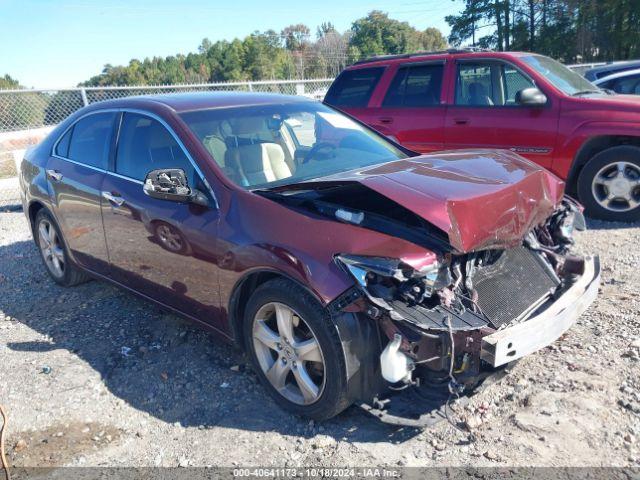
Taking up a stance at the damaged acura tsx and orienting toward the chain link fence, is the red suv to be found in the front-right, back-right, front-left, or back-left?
front-right

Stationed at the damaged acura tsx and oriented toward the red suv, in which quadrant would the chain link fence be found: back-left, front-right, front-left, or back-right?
front-left

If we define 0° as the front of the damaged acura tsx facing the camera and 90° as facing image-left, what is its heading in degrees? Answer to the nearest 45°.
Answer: approximately 315°

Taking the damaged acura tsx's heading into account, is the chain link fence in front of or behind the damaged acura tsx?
behind

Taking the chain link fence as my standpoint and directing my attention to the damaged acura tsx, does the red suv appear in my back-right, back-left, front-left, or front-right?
front-left

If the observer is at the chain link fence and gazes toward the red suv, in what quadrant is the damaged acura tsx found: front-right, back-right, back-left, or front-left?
front-right

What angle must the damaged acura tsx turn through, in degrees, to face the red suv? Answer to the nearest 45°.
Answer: approximately 90° to its left
